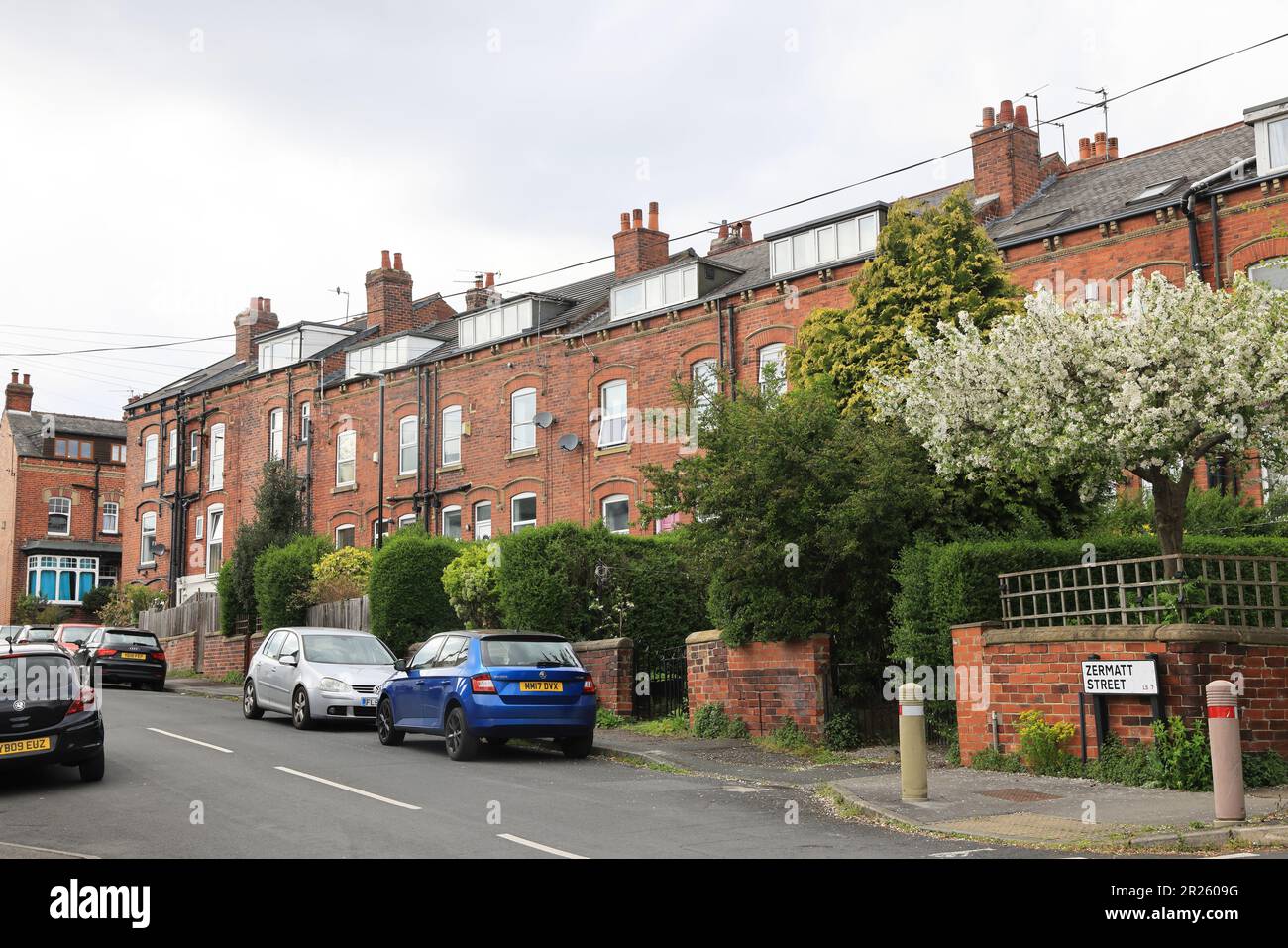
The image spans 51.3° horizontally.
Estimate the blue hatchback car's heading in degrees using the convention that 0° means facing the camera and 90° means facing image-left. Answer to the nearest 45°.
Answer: approximately 135°

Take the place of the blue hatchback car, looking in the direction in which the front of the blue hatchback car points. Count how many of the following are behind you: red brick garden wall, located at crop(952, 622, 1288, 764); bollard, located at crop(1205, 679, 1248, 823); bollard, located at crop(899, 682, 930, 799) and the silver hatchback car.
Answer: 3

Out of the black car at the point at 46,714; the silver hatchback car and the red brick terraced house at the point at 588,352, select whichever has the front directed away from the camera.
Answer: the black car

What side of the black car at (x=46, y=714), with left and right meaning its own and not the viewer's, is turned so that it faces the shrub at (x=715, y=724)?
right

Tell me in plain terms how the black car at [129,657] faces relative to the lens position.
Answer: facing away from the viewer and to the left of the viewer

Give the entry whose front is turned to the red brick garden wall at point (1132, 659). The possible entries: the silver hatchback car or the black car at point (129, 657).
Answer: the silver hatchback car

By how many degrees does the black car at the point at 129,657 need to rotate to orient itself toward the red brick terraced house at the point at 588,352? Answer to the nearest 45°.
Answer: approximately 135° to its right

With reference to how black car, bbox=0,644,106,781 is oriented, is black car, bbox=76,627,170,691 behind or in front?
in front

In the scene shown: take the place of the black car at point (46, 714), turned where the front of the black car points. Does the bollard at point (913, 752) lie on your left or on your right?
on your right

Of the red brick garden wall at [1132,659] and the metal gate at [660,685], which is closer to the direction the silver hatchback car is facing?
the red brick garden wall

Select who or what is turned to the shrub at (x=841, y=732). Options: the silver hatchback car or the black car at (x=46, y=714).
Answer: the silver hatchback car

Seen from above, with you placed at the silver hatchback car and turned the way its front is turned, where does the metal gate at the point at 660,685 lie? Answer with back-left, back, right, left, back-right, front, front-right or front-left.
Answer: front-left

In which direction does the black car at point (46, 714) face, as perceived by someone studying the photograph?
facing away from the viewer

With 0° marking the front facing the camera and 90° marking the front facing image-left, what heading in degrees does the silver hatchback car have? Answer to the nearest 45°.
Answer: approximately 315°

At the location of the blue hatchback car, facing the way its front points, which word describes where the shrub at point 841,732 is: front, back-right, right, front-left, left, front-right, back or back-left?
back-right

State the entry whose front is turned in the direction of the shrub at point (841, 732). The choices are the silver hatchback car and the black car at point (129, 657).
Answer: the silver hatchback car

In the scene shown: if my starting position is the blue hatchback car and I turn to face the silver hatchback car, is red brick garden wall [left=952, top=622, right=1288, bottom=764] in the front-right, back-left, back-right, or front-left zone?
back-right
